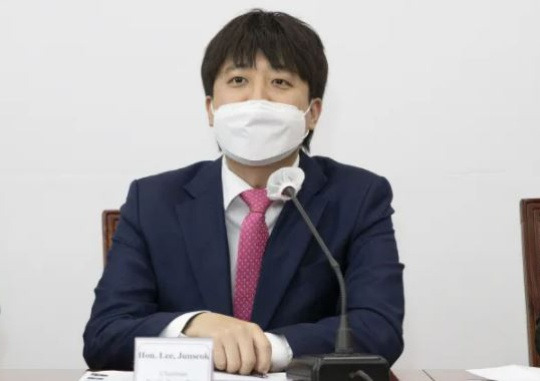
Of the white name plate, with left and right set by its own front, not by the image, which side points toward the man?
back

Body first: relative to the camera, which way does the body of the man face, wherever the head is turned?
toward the camera

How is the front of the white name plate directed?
toward the camera

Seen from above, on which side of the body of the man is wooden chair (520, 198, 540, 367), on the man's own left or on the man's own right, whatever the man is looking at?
on the man's own left

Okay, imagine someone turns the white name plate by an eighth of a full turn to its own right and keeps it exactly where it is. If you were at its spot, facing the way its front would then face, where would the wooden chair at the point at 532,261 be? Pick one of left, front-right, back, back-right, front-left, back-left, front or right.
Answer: back

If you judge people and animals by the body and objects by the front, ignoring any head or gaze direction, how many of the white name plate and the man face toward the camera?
2

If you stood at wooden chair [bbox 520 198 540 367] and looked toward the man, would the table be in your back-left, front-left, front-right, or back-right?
front-left
